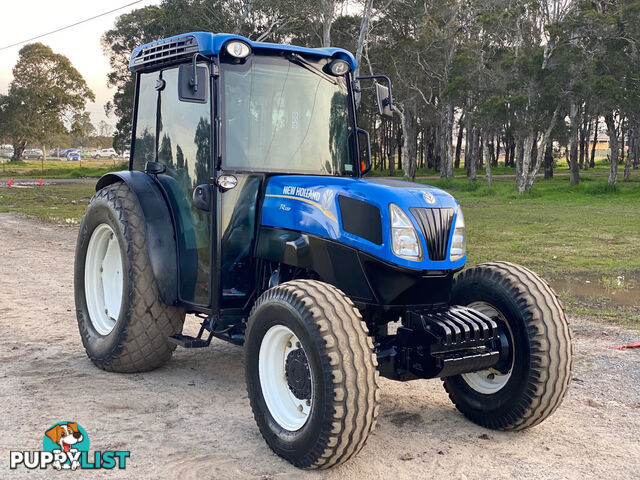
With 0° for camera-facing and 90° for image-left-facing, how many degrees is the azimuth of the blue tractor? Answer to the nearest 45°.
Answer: approximately 315°
